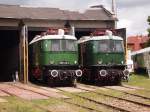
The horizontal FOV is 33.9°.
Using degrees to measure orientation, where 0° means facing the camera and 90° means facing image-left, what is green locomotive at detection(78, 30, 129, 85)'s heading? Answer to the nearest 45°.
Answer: approximately 315°

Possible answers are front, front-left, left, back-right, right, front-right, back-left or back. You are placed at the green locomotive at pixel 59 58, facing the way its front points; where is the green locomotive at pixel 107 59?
front-left

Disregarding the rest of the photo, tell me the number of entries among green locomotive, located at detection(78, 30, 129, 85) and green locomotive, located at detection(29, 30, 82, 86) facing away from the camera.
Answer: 0

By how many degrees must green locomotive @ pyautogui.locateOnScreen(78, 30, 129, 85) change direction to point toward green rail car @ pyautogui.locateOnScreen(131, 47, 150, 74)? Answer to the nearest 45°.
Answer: approximately 135° to its left

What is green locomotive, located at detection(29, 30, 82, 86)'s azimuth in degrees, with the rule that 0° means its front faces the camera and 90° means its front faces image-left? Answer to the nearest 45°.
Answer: approximately 315°

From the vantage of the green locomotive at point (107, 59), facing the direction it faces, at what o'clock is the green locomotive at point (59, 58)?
the green locomotive at point (59, 58) is roughly at 4 o'clock from the green locomotive at point (107, 59).

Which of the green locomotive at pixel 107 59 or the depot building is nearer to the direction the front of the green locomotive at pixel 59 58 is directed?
the green locomotive
